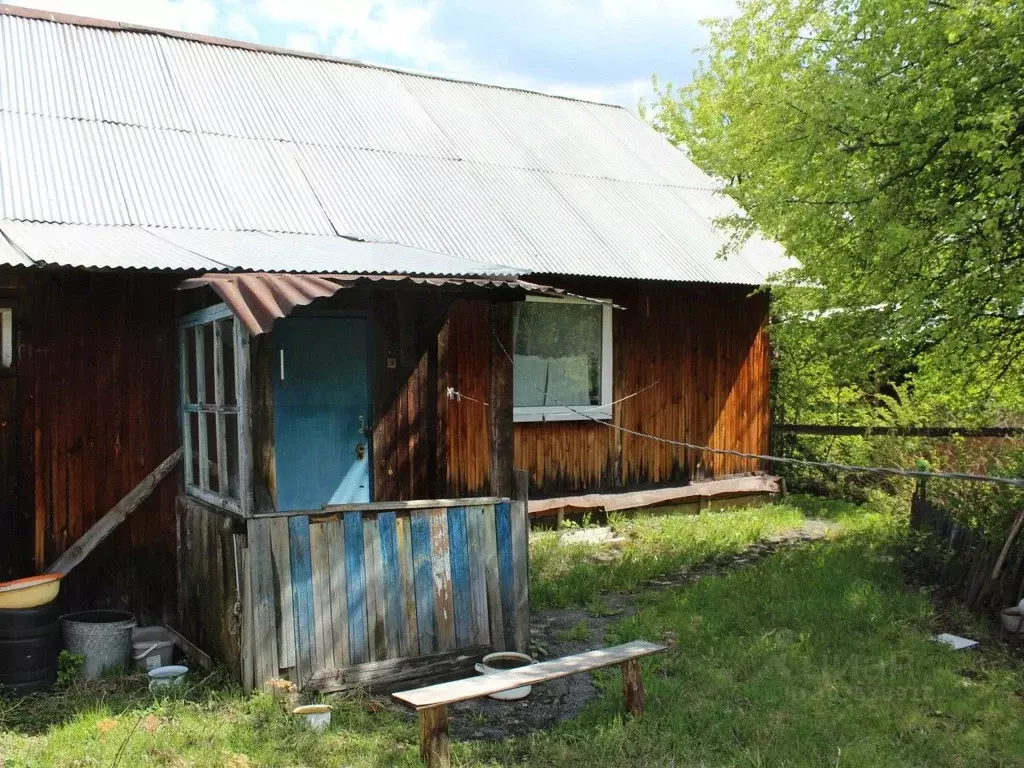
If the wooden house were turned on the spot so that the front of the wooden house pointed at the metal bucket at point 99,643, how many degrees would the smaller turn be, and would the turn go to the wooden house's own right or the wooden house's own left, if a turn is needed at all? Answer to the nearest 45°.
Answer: approximately 90° to the wooden house's own right

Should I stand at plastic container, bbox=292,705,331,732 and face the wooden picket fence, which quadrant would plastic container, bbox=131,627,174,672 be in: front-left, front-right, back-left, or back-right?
back-left

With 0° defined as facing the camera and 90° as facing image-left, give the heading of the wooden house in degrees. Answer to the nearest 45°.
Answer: approximately 315°

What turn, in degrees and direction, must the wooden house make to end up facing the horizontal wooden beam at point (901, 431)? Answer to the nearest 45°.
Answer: approximately 90° to its left

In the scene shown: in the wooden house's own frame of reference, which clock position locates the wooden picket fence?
The wooden picket fence is roughly at 11 o'clock from the wooden house.

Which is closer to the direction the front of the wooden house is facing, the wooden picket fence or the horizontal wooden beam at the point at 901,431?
the wooden picket fence

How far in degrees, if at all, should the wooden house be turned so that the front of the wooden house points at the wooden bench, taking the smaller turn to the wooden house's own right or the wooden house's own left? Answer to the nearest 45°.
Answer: approximately 45° to the wooden house's own right

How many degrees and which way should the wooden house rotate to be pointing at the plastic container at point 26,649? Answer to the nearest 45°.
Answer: approximately 90° to its right
